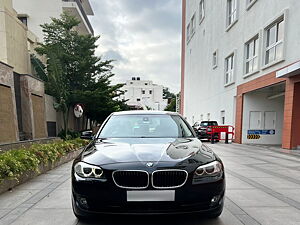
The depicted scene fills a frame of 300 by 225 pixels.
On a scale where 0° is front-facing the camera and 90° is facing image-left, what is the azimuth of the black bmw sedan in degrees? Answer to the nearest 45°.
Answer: approximately 0°

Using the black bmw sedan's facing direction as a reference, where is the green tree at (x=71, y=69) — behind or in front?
behind

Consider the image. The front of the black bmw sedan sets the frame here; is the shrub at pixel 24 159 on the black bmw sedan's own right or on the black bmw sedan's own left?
on the black bmw sedan's own right
